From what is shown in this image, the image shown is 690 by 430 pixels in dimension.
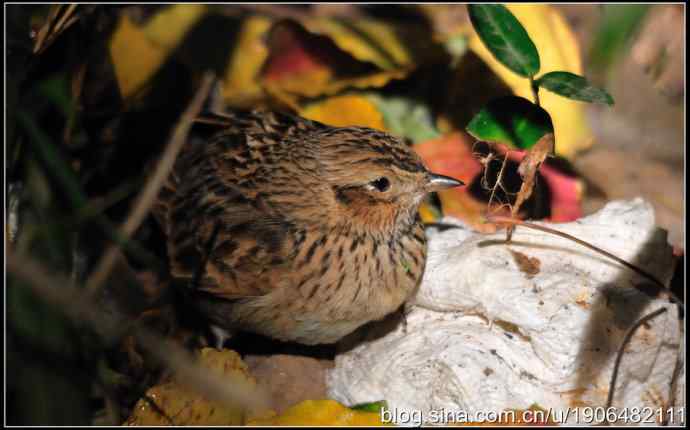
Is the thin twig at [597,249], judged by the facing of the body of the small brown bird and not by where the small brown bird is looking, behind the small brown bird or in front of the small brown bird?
in front

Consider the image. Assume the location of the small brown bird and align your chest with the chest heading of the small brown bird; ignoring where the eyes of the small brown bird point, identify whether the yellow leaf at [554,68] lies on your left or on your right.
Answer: on your left

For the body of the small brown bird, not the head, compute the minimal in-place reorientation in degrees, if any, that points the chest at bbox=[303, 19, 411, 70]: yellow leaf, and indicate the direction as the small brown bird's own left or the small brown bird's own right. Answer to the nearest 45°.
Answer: approximately 135° to the small brown bird's own left

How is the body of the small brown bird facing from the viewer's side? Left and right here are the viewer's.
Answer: facing the viewer and to the right of the viewer

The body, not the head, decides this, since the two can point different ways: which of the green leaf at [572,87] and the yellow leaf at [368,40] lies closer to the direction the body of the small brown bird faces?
the green leaf

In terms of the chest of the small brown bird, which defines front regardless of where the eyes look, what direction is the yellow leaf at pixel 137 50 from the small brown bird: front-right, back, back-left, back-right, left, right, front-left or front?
back

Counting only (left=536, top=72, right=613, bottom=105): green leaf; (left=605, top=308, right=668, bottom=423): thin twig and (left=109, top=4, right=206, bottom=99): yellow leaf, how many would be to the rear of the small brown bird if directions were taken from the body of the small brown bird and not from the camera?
1

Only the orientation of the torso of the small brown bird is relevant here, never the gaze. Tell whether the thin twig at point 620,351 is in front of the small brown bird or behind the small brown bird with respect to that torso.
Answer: in front
